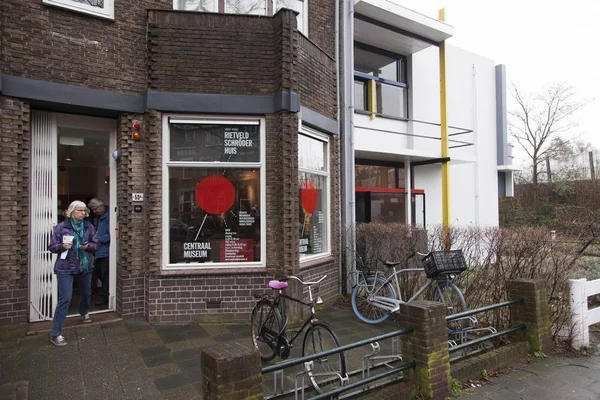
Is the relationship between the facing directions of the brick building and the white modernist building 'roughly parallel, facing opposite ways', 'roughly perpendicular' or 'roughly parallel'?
roughly parallel

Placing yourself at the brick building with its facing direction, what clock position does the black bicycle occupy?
The black bicycle is roughly at 11 o'clock from the brick building.

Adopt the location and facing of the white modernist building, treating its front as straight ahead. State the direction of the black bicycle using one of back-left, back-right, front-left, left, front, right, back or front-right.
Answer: front-right

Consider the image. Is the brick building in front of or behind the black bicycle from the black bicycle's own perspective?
behind

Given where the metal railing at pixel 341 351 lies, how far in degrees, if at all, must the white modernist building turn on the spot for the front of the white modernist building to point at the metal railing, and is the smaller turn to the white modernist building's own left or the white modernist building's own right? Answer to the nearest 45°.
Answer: approximately 45° to the white modernist building's own right

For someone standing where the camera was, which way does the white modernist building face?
facing the viewer and to the right of the viewer

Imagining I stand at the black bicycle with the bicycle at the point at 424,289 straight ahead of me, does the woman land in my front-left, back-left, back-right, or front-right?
back-left

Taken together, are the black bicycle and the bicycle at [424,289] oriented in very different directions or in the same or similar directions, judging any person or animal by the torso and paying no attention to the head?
same or similar directions

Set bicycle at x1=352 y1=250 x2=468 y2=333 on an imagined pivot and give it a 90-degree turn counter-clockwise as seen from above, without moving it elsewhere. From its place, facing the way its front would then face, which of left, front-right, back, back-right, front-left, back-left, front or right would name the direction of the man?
back-left

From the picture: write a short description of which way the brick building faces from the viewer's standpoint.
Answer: facing the viewer

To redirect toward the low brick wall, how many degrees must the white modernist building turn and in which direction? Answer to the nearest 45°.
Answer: approximately 45° to its right

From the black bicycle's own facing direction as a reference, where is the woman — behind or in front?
behind
